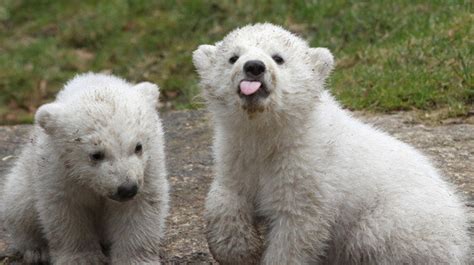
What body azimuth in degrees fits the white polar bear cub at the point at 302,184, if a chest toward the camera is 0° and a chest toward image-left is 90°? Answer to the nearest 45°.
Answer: approximately 45°

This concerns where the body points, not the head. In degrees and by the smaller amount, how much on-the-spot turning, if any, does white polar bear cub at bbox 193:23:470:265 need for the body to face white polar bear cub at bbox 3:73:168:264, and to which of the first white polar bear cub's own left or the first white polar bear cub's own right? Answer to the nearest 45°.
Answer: approximately 45° to the first white polar bear cub's own right
